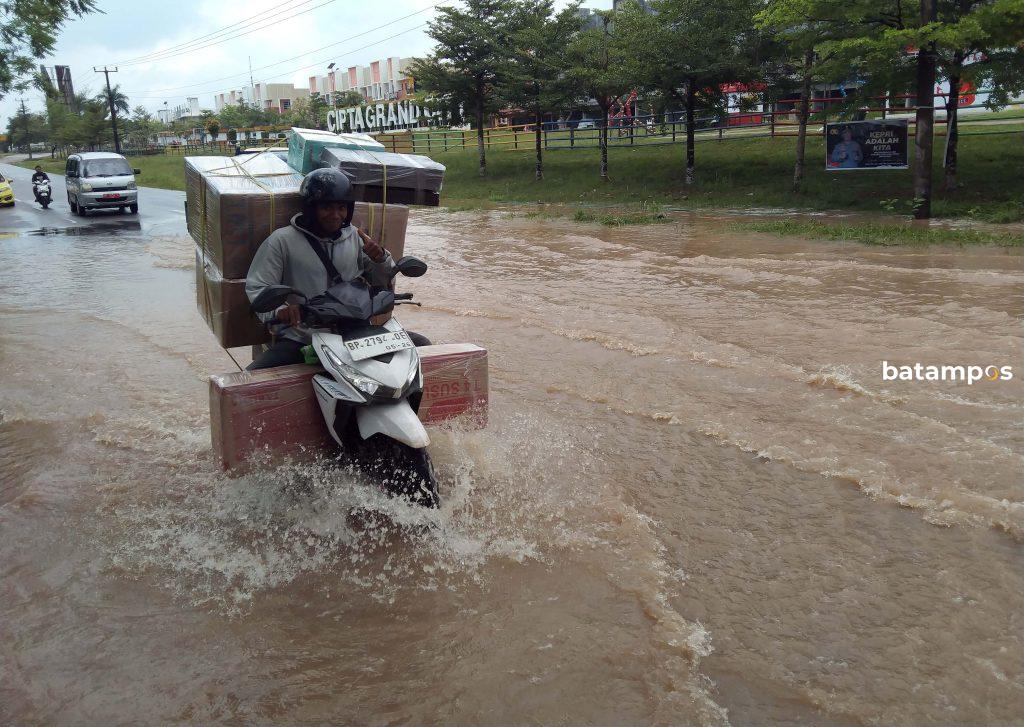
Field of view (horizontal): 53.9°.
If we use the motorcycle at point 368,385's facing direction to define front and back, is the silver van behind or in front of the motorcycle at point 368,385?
behind

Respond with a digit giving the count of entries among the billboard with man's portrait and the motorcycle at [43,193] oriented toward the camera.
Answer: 2

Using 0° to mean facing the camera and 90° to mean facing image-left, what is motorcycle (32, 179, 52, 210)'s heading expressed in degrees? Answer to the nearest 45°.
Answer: approximately 0°

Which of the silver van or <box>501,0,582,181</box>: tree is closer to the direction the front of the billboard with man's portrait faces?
the silver van
